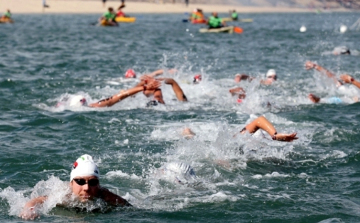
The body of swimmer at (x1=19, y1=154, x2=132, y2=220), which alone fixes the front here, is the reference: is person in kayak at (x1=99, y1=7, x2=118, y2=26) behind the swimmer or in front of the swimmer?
behind

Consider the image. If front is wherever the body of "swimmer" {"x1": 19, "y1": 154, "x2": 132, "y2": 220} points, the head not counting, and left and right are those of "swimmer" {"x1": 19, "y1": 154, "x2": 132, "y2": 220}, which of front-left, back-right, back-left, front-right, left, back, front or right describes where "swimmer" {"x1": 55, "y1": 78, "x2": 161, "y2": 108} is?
back

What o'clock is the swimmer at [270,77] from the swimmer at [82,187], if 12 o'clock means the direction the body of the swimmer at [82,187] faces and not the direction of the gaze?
the swimmer at [270,77] is roughly at 7 o'clock from the swimmer at [82,187].

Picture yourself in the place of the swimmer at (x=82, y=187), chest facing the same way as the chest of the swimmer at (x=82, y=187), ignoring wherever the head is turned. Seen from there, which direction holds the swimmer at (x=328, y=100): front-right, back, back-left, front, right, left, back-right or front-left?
back-left

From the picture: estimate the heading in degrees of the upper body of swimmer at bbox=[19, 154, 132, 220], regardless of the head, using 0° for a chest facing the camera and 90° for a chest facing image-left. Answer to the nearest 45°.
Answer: approximately 0°

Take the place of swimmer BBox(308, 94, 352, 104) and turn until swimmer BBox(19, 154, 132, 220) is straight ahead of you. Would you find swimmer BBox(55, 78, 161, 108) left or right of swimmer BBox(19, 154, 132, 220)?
right
